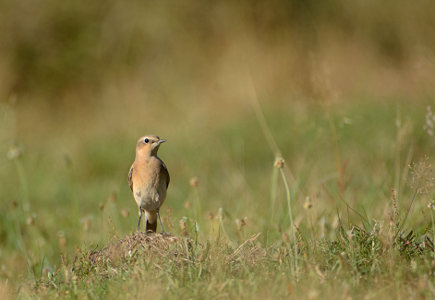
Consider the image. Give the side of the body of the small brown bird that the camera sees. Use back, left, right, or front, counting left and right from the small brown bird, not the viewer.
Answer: front
